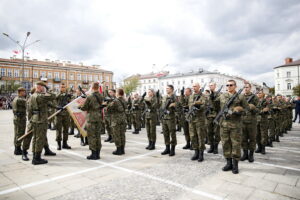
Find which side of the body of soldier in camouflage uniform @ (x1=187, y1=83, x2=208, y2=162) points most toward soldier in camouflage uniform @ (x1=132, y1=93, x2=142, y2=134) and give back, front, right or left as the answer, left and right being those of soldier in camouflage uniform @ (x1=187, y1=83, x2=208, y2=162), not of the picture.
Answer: right

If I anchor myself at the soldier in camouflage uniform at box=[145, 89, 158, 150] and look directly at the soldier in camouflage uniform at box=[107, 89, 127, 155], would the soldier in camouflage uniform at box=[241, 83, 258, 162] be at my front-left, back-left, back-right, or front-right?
back-left

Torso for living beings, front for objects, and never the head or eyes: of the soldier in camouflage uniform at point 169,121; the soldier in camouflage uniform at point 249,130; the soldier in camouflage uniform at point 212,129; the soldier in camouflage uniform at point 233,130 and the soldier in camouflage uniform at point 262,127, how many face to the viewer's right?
0

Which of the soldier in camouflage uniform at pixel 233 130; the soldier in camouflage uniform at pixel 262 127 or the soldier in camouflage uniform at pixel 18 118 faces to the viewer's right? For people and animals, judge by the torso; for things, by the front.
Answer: the soldier in camouflage uniform at pixel 18 118

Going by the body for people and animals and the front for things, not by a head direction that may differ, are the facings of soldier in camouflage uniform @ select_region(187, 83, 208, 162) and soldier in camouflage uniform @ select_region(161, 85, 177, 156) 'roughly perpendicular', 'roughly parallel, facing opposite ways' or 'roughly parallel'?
roughly parallel

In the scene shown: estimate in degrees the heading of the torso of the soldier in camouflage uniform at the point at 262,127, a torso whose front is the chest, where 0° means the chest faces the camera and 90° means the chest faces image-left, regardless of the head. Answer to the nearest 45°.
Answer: approximately 45°

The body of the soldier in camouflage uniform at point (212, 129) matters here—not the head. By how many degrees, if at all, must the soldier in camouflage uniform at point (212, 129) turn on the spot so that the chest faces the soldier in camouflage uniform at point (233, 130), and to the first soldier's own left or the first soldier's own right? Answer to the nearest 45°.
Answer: approximately 45° to the first soldier's own left

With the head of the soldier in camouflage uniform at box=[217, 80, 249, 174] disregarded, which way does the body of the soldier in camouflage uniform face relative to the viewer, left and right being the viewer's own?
facing the viewer and to the left of the viewer

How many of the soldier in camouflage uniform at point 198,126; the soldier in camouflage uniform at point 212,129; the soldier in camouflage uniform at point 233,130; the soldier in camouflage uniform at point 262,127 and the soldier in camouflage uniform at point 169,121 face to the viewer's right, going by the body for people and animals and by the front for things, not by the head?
0

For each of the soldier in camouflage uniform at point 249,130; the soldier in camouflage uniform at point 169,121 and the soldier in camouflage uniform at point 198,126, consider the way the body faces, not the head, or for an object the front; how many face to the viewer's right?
0

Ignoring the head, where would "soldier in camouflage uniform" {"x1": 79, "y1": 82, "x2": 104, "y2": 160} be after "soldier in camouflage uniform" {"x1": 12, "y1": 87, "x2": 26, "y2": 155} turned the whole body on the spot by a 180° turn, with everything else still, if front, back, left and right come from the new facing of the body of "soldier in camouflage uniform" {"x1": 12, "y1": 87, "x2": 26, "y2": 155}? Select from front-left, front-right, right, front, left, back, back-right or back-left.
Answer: back-left

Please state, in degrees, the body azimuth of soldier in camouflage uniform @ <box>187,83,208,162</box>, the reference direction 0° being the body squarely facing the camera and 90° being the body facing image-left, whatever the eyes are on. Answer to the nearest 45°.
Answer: approximately 45°

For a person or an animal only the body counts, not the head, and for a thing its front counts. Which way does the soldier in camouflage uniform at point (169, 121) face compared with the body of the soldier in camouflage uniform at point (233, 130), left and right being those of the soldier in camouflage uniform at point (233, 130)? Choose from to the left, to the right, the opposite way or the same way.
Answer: the same way
